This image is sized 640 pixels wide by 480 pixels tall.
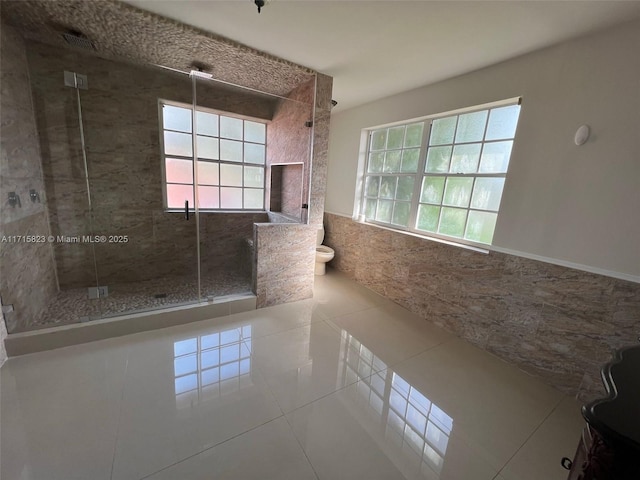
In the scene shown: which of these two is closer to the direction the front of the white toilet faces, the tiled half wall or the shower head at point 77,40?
the tiled half wall

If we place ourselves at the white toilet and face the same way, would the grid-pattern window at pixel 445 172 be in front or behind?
in front

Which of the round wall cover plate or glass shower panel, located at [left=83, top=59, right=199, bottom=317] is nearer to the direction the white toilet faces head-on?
the round wall cover plate
